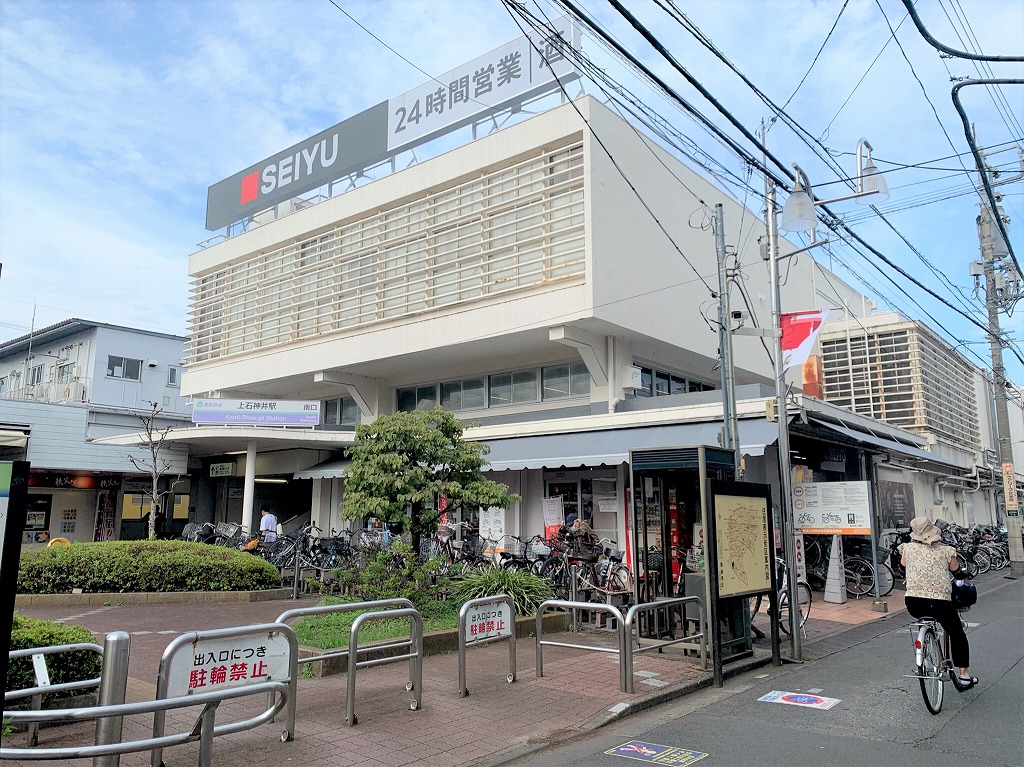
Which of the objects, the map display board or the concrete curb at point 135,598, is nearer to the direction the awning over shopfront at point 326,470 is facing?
the concrete curb

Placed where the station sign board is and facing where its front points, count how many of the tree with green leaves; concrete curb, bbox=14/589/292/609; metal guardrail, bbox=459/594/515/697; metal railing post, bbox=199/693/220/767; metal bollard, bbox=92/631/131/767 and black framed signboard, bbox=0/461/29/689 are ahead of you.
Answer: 6

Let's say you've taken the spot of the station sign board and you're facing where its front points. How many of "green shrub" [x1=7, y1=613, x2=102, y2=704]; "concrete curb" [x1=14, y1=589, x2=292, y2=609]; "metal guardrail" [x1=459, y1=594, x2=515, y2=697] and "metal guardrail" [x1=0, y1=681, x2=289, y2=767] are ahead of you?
4

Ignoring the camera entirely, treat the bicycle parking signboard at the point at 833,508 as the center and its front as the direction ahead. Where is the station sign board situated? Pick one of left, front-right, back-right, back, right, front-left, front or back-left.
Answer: right

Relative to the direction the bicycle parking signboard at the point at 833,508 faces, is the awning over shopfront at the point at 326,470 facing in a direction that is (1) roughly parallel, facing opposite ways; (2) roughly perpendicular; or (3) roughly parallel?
roughly parallel

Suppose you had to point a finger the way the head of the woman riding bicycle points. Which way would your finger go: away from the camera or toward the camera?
away from the camera

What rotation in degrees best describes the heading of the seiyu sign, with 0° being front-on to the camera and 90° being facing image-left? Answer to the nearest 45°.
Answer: approximately 45°

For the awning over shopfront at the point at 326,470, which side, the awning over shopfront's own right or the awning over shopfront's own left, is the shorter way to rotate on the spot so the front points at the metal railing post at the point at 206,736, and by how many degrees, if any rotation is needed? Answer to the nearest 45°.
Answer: approximately 45° to the awning over shopfront's own left

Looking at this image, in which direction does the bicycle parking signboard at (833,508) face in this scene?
toward the camera

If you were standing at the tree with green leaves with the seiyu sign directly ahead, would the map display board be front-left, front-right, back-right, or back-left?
back-right

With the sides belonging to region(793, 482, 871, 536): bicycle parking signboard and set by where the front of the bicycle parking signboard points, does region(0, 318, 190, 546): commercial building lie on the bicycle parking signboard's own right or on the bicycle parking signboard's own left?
on the bicycle parking signboard's own right

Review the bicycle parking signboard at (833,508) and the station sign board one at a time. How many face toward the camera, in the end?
2

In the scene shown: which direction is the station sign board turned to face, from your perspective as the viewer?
facing the viewer

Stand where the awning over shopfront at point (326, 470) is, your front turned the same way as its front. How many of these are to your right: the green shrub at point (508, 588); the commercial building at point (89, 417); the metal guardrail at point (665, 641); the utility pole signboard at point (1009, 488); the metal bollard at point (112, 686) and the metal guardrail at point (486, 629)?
1

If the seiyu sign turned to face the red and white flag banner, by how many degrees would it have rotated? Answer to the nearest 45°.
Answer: approximately 90° to its left
